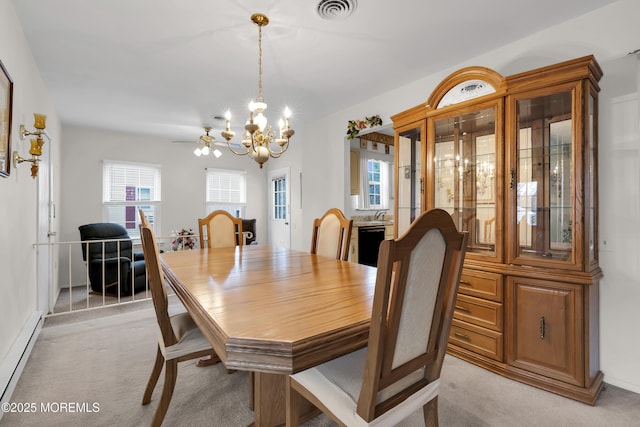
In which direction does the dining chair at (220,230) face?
toward the camera

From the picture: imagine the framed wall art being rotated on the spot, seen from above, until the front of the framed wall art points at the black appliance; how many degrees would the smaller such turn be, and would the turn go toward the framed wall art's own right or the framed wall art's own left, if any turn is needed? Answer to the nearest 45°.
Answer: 0° — it already faces it

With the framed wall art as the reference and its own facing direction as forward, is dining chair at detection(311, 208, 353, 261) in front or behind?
in front

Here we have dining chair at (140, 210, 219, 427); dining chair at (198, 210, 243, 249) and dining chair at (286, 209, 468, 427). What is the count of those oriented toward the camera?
1

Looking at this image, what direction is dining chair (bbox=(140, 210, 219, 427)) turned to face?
to the viewer's right

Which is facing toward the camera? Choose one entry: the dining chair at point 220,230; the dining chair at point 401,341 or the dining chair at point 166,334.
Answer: the dining chair at point 220,230

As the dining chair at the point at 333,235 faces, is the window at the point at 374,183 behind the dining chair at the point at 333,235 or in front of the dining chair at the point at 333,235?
behind

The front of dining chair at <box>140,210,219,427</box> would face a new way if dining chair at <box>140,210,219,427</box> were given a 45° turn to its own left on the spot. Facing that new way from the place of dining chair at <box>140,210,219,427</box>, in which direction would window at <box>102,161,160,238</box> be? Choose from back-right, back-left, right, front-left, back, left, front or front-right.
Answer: front-left

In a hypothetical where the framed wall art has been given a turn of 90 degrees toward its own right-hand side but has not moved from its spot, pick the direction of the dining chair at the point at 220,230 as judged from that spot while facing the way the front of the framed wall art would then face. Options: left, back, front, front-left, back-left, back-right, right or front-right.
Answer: left

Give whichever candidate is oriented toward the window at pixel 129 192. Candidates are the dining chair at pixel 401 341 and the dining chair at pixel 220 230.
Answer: the dining chair at pixel 401 341

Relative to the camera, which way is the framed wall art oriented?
to the viewer's right

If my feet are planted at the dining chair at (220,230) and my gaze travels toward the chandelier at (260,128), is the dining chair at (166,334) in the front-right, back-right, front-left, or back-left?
front-right

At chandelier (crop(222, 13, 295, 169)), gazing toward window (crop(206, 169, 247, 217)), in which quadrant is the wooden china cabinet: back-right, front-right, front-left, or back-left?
back-right

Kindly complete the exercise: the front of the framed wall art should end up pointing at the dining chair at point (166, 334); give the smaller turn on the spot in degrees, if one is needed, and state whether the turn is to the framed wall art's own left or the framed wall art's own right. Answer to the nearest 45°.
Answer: approximately 45° to the framed wall art's own right

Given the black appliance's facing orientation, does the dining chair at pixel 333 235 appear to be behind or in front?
in front

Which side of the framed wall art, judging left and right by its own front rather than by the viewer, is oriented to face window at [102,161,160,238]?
left
